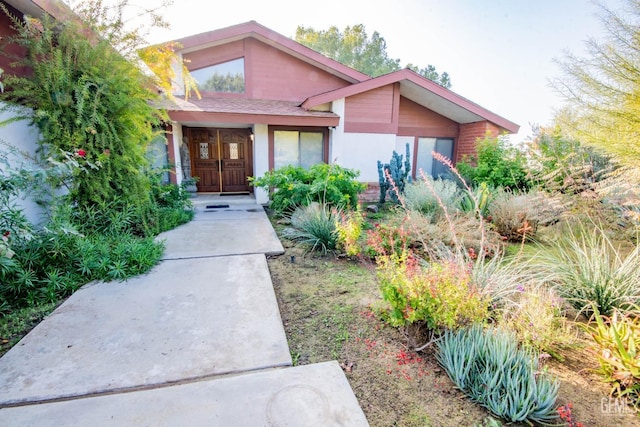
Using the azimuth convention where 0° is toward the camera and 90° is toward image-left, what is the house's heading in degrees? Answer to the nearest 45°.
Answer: approximately 0°

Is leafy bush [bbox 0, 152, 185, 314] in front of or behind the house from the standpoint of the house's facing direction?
in front

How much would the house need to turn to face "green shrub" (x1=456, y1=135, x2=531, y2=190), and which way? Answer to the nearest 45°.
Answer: approximately 90° to its left

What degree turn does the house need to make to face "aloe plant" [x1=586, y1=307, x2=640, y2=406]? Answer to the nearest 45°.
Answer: approximately 45° to its left

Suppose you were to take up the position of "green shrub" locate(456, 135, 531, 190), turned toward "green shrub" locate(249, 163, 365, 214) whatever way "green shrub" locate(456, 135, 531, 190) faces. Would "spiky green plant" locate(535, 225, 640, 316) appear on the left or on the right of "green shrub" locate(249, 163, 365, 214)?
left

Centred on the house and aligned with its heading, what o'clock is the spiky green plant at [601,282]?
The spiky green plant is roughly at 11 o'clock from the house.

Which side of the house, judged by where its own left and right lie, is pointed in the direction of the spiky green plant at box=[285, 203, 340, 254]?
front

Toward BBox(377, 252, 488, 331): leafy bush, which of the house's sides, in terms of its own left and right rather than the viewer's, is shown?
front
